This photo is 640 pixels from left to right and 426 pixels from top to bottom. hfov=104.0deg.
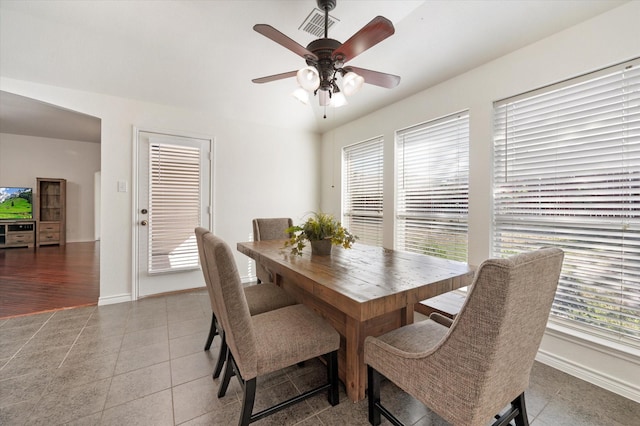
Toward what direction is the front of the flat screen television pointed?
toward the camera

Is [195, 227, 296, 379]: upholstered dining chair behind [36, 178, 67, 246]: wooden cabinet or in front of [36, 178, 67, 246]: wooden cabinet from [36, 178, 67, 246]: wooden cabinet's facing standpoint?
in front

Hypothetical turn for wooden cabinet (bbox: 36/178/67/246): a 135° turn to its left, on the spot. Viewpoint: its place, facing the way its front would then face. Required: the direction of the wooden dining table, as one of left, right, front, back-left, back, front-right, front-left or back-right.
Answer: back-right

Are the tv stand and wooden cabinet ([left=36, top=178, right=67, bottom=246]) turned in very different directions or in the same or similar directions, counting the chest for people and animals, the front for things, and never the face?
same or similar directions

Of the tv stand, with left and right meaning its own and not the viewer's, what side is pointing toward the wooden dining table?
front

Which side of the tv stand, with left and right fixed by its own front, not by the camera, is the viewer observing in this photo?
front

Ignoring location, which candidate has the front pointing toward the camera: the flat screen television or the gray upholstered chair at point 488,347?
the flat screen television

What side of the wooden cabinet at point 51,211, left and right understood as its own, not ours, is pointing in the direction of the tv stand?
right

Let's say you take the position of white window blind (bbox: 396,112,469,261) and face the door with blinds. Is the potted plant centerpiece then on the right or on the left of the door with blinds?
left

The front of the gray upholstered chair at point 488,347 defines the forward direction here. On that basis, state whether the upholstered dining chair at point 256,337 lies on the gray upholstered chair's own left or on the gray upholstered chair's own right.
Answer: on the gray upholstered chair's own left

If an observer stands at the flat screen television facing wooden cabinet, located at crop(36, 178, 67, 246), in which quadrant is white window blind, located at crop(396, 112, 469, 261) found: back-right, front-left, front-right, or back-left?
front-right

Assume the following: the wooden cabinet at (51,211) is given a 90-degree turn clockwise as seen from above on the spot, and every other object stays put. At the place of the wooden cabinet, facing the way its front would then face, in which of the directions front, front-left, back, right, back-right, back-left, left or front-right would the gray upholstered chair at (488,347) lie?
left

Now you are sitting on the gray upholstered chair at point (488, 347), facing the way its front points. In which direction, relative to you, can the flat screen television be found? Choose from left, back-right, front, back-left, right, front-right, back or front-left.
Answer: front-left

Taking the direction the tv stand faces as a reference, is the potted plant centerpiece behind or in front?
in front

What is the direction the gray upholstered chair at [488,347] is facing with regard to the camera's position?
facing away from the viewer and to the left of the viewer

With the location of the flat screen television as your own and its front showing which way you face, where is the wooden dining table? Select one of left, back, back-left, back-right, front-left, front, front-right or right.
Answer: front
